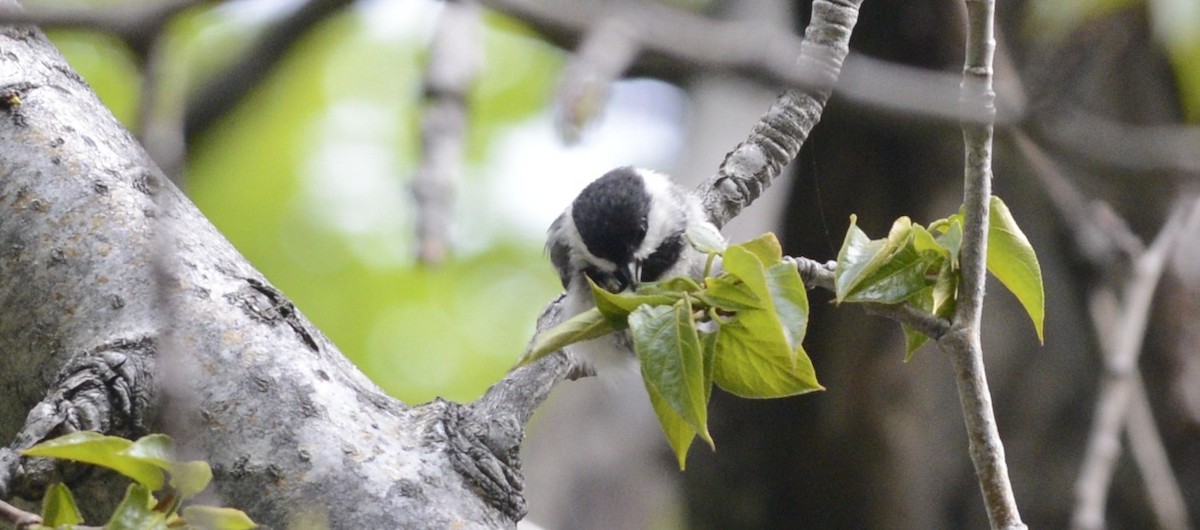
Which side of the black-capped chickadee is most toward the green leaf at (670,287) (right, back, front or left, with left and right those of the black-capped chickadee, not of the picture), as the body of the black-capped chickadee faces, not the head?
front

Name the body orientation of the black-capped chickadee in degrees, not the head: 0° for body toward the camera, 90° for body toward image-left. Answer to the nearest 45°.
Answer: approximately 0°

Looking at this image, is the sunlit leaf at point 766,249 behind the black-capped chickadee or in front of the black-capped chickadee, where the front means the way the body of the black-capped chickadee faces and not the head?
in front

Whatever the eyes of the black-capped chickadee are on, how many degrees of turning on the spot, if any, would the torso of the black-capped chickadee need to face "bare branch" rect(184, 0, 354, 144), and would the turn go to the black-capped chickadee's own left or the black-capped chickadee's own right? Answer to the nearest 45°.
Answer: approximately 135° to the black-capped chickadee's own right

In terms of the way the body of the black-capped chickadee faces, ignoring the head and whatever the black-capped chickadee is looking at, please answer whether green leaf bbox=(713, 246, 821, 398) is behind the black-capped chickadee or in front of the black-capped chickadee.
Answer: in front

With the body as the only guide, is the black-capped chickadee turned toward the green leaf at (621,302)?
yes
